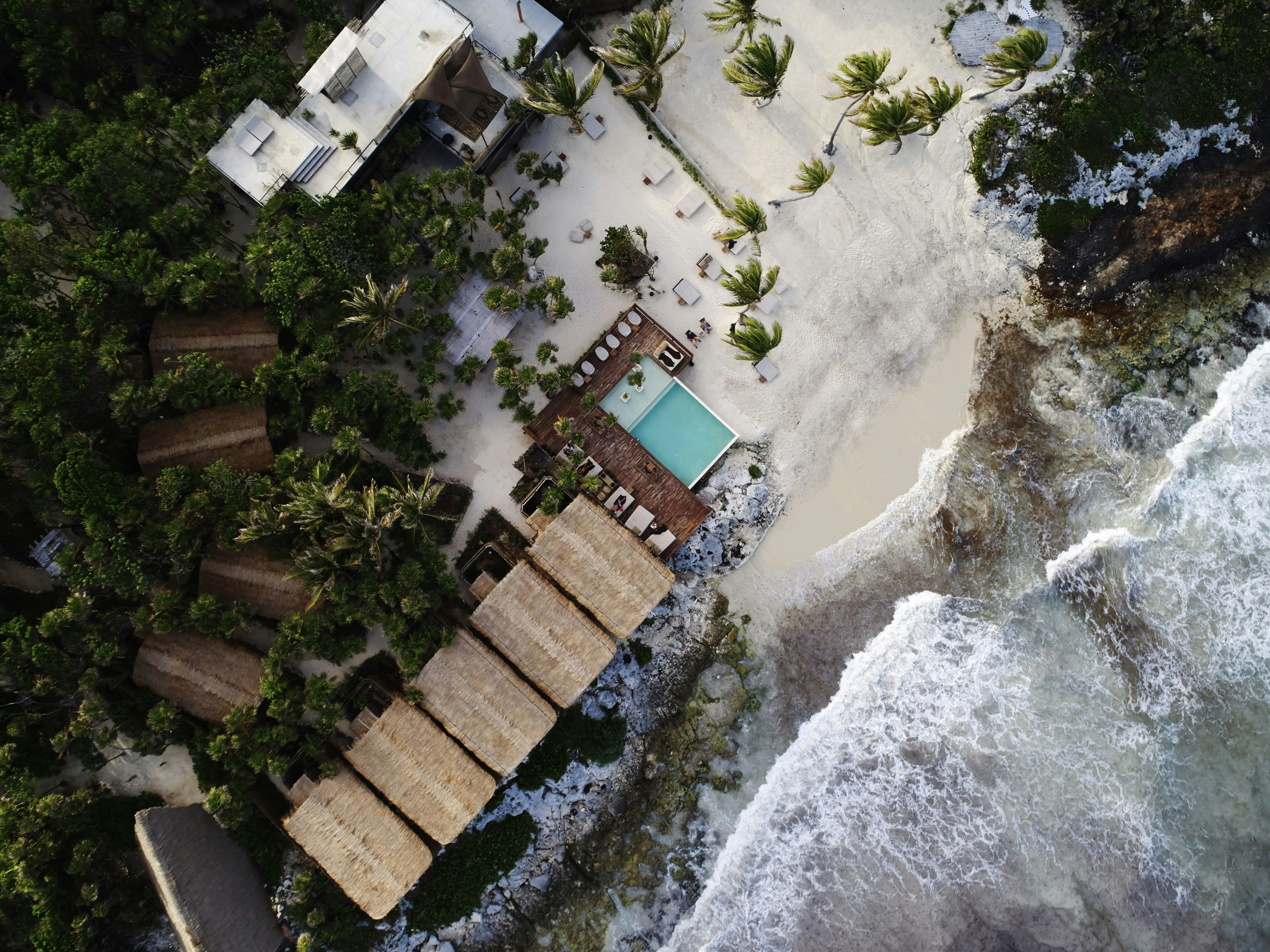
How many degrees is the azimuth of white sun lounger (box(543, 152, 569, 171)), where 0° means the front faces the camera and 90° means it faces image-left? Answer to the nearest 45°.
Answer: approximately 315°

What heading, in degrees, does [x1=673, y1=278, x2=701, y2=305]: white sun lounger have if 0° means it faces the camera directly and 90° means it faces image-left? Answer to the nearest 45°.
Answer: approximately 315°

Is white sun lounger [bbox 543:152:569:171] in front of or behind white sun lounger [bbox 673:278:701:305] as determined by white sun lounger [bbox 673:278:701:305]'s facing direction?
behind

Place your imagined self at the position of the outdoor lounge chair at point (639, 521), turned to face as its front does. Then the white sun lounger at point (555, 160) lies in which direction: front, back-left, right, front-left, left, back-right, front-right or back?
front-left

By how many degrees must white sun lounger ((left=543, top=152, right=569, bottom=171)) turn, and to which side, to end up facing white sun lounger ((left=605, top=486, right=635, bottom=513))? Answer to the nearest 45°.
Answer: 0° — it already faces it
